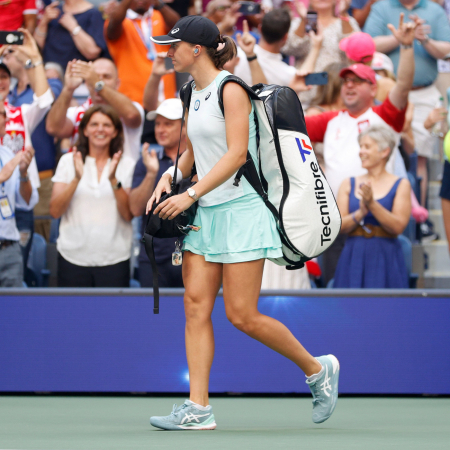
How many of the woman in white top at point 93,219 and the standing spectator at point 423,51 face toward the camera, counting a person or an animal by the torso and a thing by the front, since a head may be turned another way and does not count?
2

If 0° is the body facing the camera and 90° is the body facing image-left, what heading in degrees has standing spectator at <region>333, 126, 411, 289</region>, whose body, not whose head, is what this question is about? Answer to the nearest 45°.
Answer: approximately 45°

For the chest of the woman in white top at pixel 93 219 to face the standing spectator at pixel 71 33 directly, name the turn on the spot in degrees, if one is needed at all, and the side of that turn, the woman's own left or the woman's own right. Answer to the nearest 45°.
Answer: approximately 180°

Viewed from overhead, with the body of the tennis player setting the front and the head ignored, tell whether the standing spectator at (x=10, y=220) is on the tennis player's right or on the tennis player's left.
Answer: on the tennis player's right

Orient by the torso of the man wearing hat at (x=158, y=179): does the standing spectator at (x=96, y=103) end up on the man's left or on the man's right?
on the man's right

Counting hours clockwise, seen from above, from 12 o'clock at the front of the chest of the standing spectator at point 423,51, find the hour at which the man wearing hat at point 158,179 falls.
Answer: The man wearing hat is roughly at 1 o'clock from the standing spectator.

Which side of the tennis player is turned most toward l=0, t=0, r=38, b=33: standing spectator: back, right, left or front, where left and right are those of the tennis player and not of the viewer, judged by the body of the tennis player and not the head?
right

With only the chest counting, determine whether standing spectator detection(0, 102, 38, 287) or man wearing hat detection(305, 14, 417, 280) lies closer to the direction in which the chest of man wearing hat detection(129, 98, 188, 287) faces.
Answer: the standing spectator
